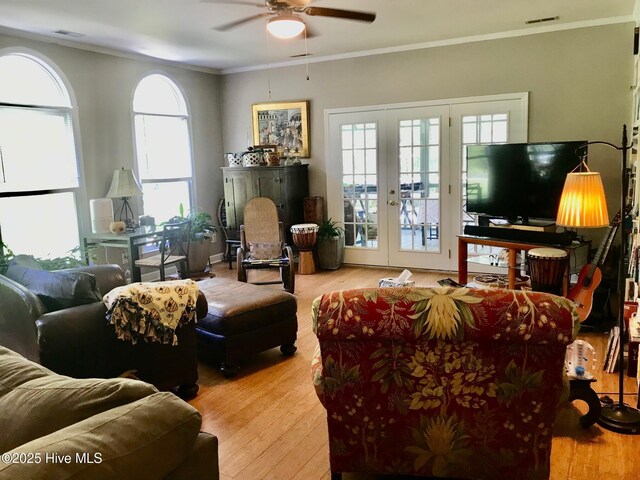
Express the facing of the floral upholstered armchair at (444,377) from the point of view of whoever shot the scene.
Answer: facing away from the viewer

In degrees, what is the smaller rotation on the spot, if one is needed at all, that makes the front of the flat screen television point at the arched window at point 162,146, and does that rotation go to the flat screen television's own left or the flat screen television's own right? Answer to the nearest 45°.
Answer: approximately 45° to the flat screen television's own right

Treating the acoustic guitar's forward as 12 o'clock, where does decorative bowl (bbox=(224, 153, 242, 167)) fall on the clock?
The decorative bowl is roughly at 2 o'clock from the acoustic guitar.

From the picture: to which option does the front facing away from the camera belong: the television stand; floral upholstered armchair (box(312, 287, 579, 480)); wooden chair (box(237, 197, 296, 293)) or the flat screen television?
the floral upholstered armchair

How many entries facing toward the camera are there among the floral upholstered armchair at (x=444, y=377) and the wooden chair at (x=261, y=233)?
1

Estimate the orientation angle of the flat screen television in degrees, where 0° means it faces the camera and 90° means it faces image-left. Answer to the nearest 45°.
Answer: approximately 45°

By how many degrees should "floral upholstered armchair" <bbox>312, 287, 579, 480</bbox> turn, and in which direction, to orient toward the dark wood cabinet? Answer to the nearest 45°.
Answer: approximately 45° to its left

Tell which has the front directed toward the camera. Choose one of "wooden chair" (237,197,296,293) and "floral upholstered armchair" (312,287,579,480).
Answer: the wooden chair

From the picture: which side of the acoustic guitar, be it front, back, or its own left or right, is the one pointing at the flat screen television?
right

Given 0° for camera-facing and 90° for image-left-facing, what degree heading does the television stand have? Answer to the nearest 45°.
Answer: approximately 45°

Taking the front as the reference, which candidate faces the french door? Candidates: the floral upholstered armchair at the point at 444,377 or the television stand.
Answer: the floral upholstered armchair

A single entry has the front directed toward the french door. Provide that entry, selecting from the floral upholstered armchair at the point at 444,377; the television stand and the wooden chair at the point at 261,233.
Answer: the floral upholstered armchair

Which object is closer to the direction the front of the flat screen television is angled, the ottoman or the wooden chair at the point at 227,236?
the ottoman

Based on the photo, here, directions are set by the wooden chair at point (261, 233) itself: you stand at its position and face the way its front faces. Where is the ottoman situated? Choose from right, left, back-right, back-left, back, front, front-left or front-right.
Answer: front

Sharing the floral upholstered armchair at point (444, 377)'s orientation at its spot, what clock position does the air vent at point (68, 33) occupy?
The air vent is roughly at 10 o'clock from the floral upholstered armchair.

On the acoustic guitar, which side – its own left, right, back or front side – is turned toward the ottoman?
front

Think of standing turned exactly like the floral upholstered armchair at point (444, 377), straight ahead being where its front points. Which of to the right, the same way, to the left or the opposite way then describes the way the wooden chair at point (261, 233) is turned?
the opposite way

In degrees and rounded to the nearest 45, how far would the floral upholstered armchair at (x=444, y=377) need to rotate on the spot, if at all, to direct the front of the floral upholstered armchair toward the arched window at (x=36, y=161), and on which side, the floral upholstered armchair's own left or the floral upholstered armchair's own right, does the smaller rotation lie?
approximately 45° to the floral upholstered armchair's own left

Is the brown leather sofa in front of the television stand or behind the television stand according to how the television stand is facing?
in front

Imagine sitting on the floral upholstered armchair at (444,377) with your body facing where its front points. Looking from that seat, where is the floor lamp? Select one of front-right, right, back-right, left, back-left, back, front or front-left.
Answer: front-right

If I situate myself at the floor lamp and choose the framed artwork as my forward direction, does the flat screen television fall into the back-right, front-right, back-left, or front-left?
front-right

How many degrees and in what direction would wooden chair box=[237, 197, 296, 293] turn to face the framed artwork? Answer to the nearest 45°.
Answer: approximately 180°
